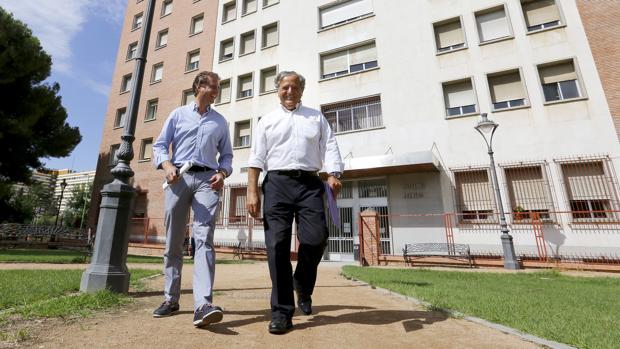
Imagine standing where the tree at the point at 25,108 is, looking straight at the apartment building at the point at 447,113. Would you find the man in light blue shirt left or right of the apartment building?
right

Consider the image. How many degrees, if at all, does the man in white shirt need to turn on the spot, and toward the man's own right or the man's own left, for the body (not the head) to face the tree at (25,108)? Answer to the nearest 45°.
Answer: approximately 135° to the man's own right

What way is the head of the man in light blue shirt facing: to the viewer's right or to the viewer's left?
to the viewer's right

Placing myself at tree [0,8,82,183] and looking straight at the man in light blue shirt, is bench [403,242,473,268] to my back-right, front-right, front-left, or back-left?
front-left

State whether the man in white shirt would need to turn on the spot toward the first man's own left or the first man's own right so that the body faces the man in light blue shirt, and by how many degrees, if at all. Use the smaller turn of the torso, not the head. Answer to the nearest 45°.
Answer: approximately 90° to the first man's own right

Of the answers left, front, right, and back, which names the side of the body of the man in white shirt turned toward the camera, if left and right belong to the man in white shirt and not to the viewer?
front
